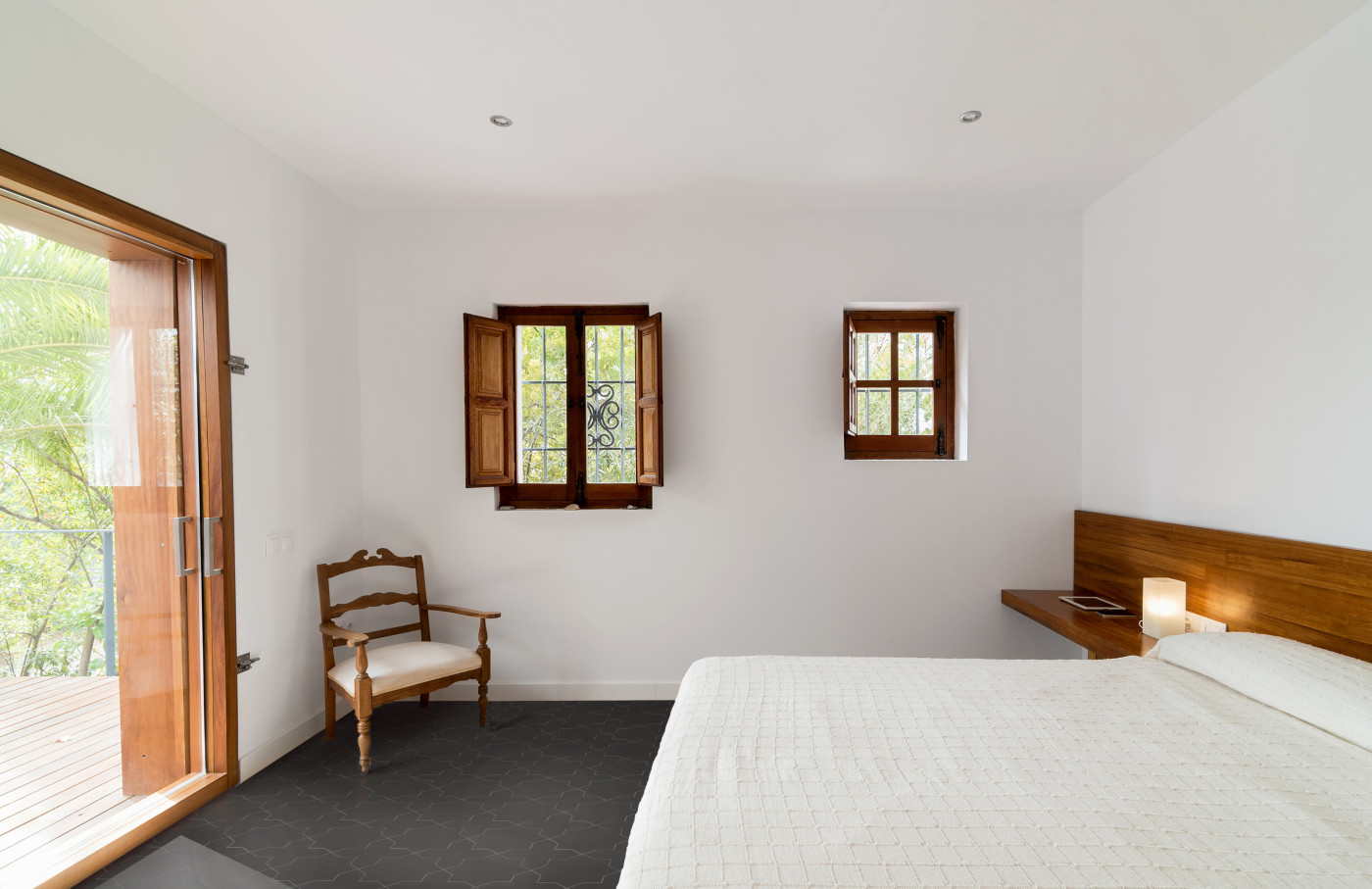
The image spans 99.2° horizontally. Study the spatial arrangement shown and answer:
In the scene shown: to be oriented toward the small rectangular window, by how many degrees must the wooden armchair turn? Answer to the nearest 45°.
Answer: approximately 45° to its left

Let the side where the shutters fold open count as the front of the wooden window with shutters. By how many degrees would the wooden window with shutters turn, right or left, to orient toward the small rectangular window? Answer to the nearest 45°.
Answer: approximately 90° to its left

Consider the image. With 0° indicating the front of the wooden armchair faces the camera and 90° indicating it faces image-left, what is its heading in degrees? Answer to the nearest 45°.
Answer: approximately 315°

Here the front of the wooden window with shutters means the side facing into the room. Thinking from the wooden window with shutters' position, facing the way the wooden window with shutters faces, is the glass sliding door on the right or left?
on its right

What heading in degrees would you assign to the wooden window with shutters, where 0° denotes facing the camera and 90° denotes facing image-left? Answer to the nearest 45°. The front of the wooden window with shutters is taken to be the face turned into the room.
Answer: approximately 0°

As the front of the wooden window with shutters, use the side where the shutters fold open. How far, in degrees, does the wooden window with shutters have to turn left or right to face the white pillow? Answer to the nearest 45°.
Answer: approximately 45° to its left
